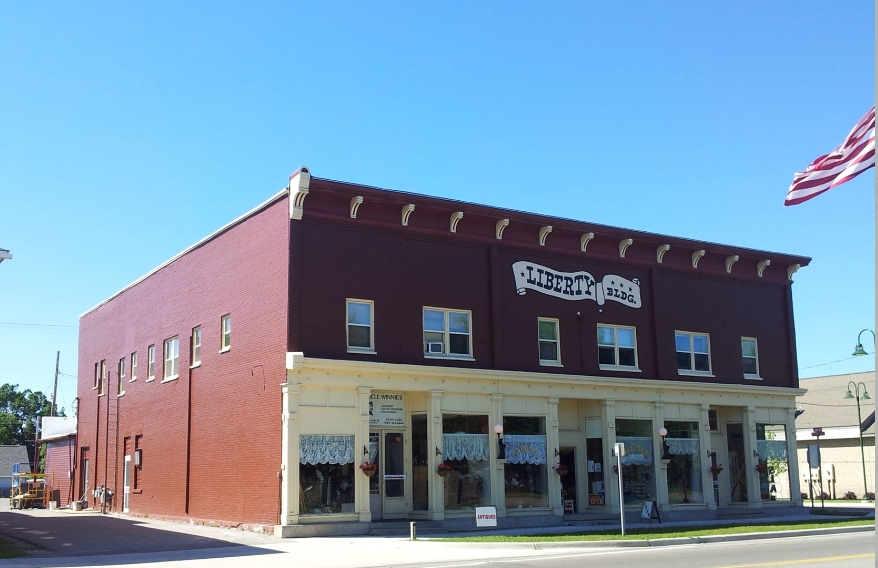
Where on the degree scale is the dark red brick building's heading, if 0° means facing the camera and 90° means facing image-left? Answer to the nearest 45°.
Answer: approximately 315°

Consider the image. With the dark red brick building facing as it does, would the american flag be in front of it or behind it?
in front

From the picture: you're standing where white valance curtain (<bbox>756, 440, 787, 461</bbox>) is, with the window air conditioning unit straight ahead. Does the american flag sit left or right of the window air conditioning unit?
left
